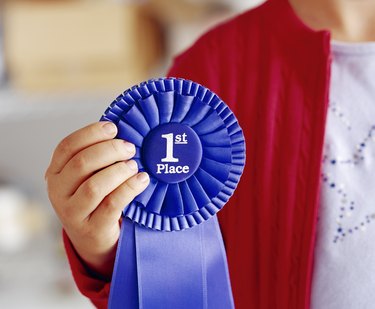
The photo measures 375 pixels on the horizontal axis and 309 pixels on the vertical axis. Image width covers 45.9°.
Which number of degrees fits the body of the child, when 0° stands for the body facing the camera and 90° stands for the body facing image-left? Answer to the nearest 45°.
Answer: approximately 0°
